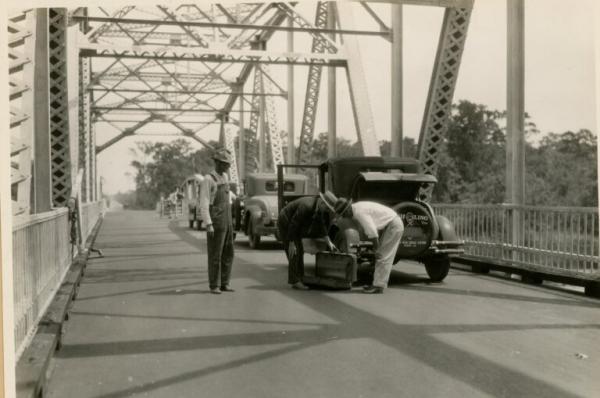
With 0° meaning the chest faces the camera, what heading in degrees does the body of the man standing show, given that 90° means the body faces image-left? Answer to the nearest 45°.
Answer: approximately 315°

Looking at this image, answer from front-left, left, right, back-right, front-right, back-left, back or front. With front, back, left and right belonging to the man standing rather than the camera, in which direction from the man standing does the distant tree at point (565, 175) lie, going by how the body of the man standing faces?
left

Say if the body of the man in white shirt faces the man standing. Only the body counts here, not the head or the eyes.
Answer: yes

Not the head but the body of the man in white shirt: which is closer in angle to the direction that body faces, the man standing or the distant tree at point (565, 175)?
the man standing

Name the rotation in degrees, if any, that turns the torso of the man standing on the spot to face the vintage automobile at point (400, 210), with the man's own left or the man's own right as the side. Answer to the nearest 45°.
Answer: approximately 45° to the man's own left

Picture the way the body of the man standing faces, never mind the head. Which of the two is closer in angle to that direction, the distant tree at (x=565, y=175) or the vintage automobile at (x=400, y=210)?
the vintage automobile

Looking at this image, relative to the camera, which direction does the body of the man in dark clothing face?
to the viewer's right

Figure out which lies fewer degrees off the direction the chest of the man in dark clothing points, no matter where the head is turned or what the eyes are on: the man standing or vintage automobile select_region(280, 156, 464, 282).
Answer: the vintage automobile

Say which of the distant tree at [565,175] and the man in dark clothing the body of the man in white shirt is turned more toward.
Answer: the man in dark clothing

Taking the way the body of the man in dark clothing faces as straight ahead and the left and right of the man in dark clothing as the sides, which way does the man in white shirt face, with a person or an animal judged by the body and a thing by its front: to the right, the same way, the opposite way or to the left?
the opposite way

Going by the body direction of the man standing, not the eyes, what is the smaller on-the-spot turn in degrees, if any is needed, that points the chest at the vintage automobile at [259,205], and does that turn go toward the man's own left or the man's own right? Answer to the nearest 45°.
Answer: approximately 135° to the man's own left

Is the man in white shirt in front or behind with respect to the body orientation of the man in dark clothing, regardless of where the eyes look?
in front

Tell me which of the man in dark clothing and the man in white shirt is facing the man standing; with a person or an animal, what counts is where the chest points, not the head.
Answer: the man in white shirt

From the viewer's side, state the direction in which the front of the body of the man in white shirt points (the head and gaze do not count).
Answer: to the viewer's left

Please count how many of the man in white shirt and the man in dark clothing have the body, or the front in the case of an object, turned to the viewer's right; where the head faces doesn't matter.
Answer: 1

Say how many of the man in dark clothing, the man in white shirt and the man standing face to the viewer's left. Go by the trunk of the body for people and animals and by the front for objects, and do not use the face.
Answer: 1

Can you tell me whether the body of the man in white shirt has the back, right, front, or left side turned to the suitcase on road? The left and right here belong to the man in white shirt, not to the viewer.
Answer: front
